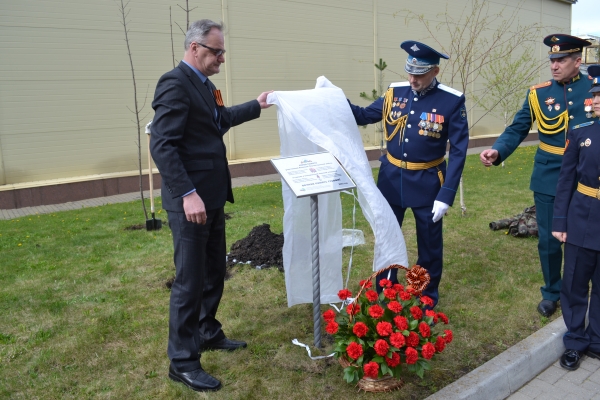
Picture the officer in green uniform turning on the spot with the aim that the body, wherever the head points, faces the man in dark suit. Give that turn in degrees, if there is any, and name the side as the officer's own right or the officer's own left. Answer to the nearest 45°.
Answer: approximately 45° to the officer's own right

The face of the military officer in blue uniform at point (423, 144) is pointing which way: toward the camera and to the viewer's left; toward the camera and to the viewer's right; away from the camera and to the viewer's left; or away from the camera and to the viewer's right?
toward the camera and to the viewer's left

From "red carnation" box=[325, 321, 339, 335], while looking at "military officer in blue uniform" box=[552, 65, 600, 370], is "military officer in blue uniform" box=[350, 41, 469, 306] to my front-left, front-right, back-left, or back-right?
front-left

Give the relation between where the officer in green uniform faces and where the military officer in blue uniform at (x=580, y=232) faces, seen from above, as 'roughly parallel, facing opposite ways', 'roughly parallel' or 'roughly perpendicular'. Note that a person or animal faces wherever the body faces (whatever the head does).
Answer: roughly parallel

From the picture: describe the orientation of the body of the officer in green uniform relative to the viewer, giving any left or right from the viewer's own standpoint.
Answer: facing the viewer

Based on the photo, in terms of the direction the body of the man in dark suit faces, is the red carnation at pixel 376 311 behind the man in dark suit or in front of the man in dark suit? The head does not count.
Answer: in front

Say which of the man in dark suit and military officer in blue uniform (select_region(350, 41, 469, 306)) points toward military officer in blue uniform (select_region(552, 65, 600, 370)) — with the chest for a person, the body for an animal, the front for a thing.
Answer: the man in dark suit

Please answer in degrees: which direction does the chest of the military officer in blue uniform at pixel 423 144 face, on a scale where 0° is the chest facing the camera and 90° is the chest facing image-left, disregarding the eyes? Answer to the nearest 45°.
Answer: approximately 45°

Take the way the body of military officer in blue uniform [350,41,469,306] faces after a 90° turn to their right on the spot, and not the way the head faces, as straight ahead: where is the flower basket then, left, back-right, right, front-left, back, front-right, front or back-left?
back-left

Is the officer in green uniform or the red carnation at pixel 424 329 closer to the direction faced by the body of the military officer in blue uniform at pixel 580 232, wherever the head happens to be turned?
the red carnation

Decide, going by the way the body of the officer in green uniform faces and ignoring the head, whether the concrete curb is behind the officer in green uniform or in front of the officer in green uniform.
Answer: in front

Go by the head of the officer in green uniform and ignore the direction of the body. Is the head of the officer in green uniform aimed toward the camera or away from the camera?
toward the camera

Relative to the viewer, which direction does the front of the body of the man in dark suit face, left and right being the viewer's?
facing to the right of the viewer
